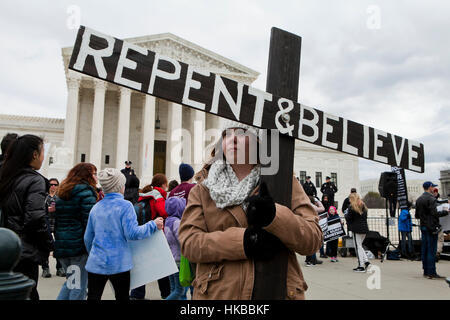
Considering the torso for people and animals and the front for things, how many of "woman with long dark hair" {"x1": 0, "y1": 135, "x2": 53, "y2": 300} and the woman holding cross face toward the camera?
1

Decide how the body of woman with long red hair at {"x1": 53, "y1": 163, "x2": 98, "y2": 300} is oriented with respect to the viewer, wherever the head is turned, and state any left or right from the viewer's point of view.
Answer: facing away from the viewer and to the right of the viewer

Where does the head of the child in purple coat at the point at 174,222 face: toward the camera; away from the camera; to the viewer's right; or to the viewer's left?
away from the camera

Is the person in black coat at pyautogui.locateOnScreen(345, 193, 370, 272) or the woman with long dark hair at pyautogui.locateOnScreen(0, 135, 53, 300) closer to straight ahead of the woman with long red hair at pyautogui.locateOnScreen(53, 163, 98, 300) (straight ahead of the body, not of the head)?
the person in black coat

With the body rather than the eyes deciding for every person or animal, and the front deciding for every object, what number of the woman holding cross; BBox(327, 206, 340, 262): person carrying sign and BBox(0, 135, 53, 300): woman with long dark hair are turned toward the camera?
2

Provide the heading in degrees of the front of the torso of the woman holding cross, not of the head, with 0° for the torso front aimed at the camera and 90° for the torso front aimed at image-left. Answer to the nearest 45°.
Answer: approximately 0°

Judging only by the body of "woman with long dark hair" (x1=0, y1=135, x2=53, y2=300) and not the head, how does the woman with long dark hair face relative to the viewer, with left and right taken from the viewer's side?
facing away from the viewer and to the right of the viewer

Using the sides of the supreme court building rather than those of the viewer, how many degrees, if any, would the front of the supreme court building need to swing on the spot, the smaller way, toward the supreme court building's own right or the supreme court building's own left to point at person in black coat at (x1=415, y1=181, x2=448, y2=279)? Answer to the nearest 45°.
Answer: approximately 45° to the supreme court building's own right

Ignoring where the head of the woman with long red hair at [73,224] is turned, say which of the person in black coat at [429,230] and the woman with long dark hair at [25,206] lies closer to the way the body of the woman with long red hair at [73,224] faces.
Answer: the person in black coat

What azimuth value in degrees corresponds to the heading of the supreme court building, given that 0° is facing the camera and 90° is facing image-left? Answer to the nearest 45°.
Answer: approximately 315°

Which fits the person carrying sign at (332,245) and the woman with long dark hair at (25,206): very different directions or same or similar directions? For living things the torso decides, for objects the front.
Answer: very different directions

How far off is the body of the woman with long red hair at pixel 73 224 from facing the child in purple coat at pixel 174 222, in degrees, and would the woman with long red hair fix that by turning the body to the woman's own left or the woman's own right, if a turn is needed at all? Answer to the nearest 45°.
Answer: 0° — they already face them

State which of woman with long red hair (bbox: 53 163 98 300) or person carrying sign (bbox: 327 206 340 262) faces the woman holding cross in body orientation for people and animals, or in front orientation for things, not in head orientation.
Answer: the person carrying sign
